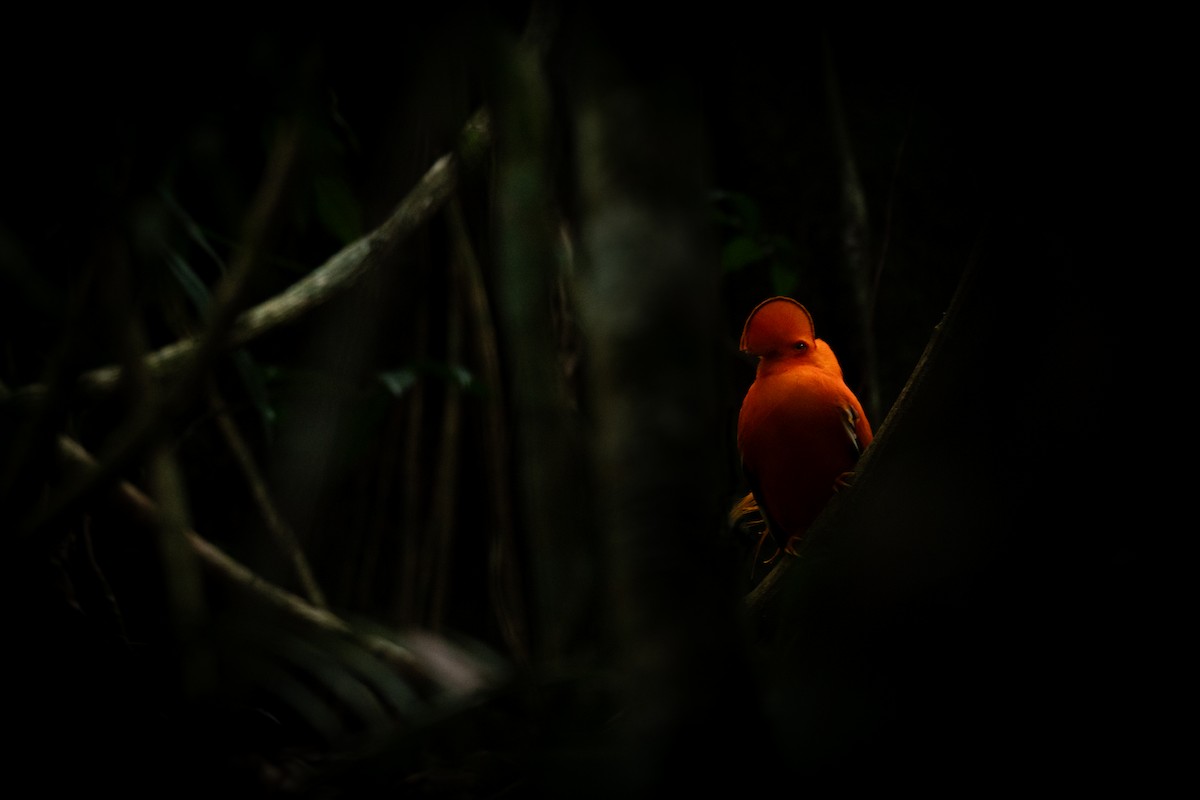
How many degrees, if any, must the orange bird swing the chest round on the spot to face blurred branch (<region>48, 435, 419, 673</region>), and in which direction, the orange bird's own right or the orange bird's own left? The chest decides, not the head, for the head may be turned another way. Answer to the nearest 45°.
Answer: approximately 45° to the orange bird's own right

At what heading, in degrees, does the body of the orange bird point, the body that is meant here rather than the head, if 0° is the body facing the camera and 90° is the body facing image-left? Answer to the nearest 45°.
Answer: approximately 45°

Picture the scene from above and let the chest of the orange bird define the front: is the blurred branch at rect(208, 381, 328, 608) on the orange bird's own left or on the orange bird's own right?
on the orange bird's own right
